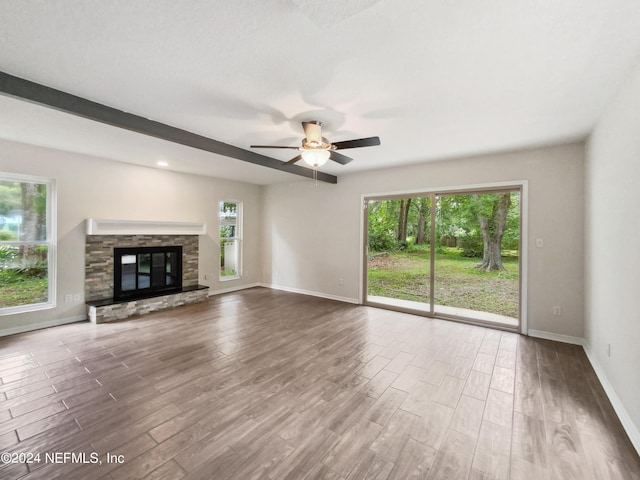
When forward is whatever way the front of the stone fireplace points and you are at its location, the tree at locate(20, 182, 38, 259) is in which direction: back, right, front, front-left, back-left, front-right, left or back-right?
back-right

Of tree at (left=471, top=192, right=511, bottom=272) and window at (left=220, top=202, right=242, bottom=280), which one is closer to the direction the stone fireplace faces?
the tree

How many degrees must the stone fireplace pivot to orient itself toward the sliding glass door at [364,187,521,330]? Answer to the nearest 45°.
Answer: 0° — it already faces it

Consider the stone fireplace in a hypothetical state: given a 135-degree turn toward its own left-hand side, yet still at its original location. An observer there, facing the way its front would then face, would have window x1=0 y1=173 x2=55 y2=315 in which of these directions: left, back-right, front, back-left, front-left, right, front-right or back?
left
